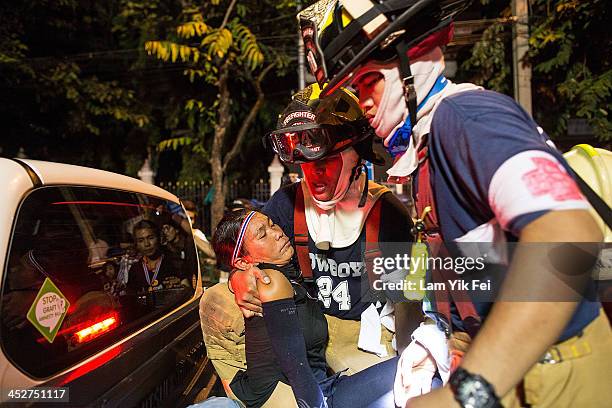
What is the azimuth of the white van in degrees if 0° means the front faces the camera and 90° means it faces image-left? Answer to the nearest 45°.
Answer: approximately 135°

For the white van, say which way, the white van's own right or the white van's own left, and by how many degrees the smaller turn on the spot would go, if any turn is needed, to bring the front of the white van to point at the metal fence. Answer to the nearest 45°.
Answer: approximately 45° to the white van's own right
